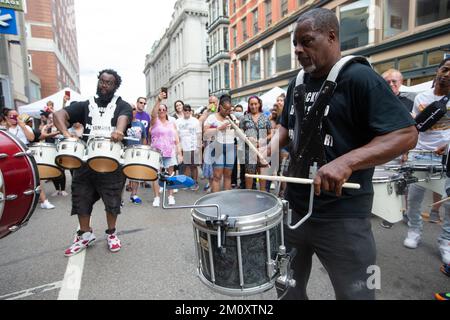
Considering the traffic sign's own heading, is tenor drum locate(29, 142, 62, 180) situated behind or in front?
in front

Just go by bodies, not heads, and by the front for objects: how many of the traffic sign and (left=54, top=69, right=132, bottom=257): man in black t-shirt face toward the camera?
2

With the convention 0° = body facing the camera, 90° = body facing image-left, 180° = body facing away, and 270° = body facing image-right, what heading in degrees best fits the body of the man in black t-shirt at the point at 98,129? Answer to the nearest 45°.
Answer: approximately 0°

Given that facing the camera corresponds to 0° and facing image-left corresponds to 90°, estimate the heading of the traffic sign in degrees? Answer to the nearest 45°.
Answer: approximately 0°

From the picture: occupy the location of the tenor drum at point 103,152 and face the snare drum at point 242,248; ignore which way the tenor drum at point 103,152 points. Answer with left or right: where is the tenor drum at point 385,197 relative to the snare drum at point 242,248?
left

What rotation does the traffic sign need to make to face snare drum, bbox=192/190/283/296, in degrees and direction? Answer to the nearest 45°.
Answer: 0° — it already faces it

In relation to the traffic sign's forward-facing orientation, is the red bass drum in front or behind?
in front

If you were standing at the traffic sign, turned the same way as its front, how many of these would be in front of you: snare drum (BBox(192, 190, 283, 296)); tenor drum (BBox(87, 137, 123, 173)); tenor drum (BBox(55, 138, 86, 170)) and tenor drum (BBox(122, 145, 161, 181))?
4

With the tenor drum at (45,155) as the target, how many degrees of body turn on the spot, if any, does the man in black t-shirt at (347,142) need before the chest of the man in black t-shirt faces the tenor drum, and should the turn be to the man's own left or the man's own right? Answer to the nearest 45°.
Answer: approximately 45° to the man's own right
